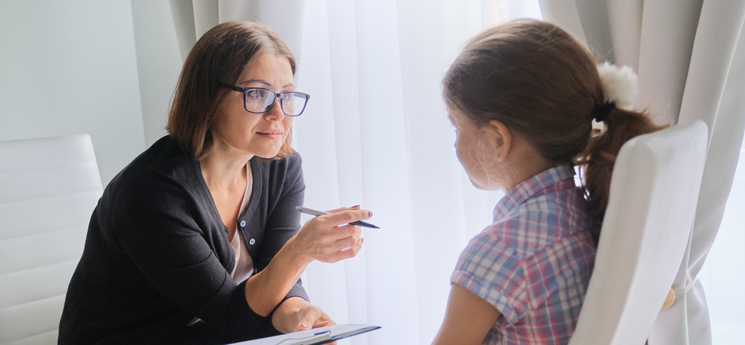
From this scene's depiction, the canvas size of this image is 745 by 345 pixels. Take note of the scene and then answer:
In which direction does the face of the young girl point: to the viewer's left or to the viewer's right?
to the viewer's left

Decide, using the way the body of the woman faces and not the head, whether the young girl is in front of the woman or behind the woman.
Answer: in front

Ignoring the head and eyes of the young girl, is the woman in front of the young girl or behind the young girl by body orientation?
in front

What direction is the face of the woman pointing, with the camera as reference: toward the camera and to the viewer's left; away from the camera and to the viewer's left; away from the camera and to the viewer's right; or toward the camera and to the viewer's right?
toward the camera and to the viewer's right

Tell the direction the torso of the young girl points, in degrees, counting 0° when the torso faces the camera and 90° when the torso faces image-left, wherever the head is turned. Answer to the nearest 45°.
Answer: approximately 135°
